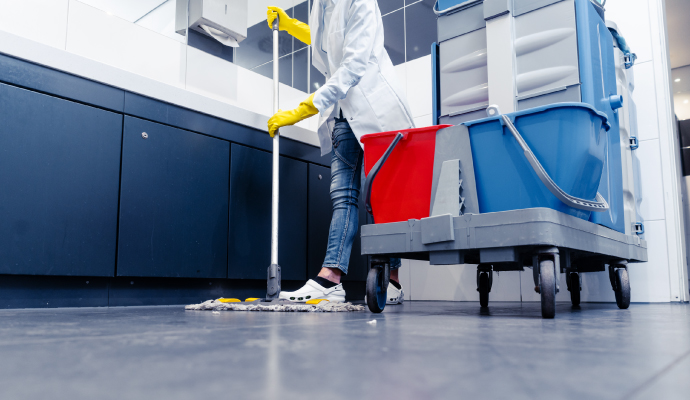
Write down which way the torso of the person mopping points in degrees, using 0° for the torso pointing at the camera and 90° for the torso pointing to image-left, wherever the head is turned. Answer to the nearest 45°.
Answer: approximately 90°

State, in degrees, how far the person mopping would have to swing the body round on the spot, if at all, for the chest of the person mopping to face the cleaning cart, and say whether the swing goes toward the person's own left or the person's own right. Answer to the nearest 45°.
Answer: approximately 135° to the person's own left
